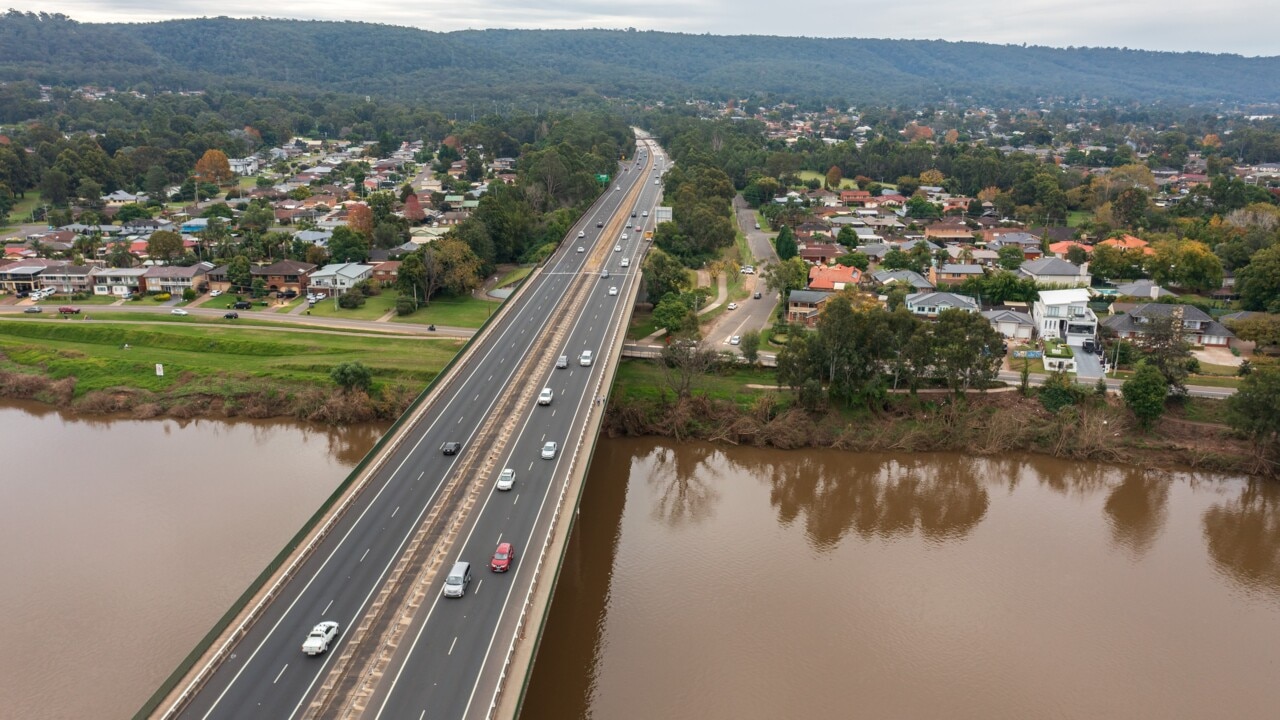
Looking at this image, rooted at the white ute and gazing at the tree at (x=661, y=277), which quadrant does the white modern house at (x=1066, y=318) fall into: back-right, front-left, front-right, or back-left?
front-right

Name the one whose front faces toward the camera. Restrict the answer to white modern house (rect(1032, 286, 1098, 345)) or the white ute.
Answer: the white modern house

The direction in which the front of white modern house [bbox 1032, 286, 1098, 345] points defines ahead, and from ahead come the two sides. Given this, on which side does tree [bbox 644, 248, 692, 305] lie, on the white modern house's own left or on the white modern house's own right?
on the white modern house's own right

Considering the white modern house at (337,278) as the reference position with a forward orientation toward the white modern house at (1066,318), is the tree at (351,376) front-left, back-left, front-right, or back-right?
front-right

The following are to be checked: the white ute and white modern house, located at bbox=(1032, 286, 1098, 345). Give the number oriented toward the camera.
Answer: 1

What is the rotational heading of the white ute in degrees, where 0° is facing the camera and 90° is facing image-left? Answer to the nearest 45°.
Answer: approximately 225°

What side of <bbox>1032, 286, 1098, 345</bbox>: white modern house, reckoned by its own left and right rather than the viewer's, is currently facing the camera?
front

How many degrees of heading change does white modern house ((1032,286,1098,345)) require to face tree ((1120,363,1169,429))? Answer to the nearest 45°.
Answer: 0° — it already faces it

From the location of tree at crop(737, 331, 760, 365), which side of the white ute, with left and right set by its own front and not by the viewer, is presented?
front

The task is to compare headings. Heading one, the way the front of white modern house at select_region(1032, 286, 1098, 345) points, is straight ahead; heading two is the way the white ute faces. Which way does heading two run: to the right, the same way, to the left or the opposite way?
the opposite way

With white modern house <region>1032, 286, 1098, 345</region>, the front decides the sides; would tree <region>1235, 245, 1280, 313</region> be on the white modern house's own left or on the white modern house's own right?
on the white modern house's own left

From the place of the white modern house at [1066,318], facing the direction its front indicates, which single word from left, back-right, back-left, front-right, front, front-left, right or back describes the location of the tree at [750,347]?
front-right

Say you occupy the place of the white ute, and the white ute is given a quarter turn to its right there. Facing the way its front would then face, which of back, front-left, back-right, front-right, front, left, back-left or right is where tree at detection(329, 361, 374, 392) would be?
back-left

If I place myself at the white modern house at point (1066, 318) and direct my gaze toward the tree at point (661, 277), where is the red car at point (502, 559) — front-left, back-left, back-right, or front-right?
front-left
